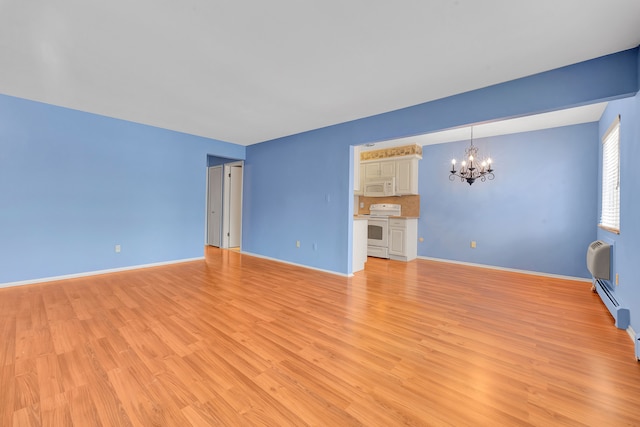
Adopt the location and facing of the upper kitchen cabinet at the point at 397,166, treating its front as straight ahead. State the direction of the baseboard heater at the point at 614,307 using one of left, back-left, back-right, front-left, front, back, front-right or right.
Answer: left

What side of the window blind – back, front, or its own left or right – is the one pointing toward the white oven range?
front

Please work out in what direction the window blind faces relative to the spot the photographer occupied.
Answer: facing to the left of the viewer

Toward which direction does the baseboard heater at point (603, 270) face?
to the viewer's left

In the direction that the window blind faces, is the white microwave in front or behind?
in front

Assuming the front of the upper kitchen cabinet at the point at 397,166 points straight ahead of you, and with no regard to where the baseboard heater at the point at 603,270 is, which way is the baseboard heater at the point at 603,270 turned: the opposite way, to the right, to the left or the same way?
to the right

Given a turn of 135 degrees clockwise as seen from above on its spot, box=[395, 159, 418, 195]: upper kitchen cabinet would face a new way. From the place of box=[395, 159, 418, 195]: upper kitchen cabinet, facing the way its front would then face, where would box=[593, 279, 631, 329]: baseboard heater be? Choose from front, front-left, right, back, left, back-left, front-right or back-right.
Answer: back-right

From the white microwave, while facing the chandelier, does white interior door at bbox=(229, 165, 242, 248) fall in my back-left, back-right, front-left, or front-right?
back-right
